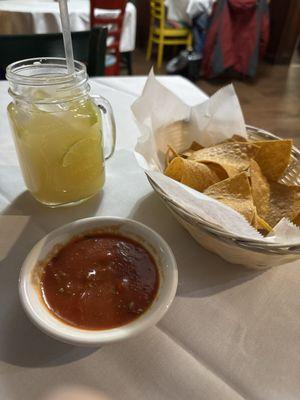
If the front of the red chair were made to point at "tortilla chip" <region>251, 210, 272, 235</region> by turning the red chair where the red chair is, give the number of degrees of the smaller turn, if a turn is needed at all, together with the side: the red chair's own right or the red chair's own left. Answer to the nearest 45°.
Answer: approximately 135° to the red chair's own left

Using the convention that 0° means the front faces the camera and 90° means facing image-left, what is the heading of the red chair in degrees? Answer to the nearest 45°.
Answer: approximately 135°

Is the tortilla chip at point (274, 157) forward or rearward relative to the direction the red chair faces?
rearward

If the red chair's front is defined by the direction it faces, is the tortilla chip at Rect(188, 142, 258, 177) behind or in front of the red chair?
behind

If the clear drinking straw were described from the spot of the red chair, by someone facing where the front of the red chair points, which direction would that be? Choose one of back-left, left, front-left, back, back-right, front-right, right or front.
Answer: back-left

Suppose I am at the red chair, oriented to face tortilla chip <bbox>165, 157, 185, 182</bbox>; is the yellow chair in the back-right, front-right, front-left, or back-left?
back-left

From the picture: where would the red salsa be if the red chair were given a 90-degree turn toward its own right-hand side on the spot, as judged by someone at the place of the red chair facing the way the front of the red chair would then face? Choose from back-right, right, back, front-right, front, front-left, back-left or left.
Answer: back-right
